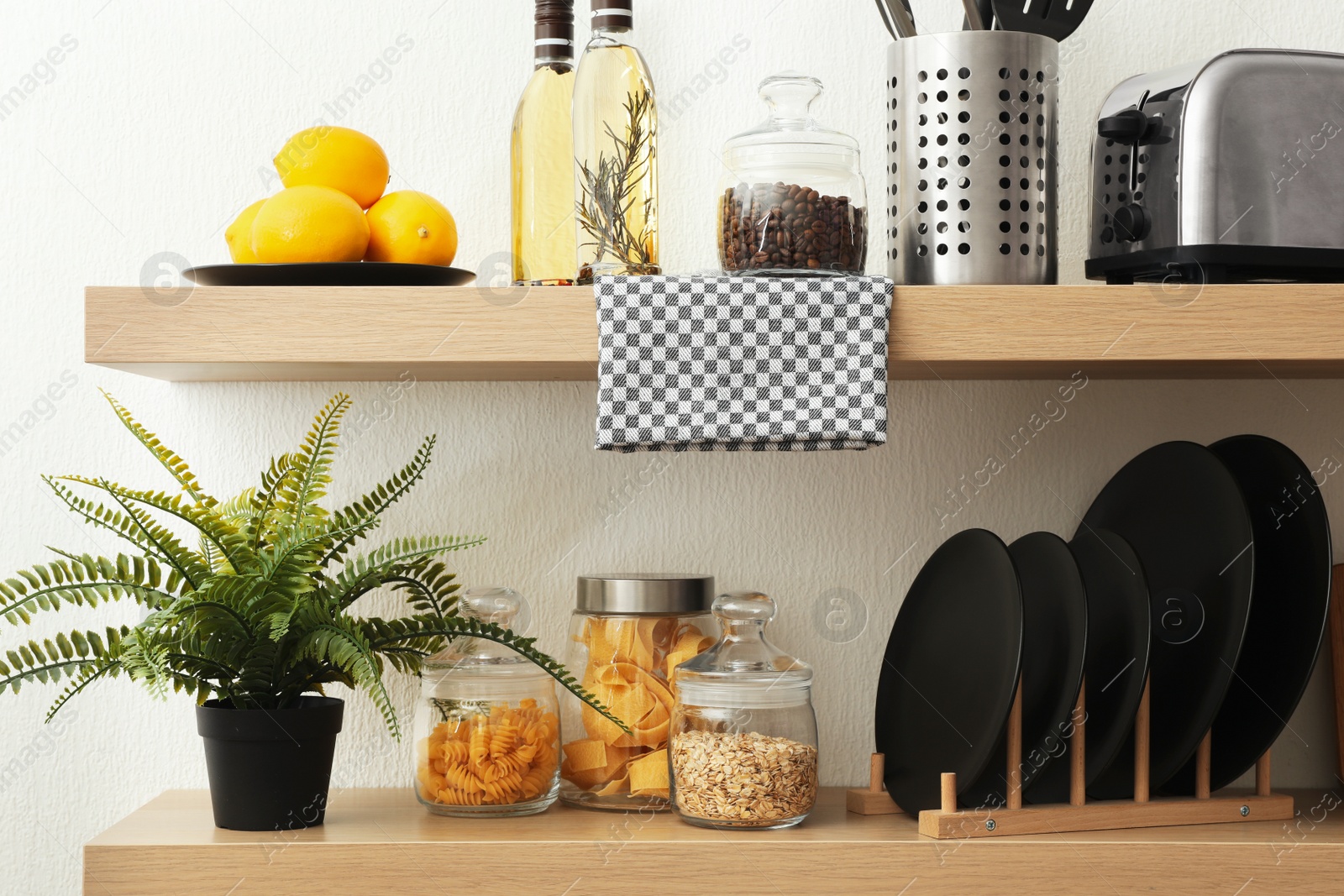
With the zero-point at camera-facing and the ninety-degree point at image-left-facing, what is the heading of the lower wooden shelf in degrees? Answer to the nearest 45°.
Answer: approximately 0°

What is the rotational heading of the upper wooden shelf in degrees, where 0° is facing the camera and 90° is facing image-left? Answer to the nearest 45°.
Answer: approximately 0°

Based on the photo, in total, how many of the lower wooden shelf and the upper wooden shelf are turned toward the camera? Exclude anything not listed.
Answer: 2
